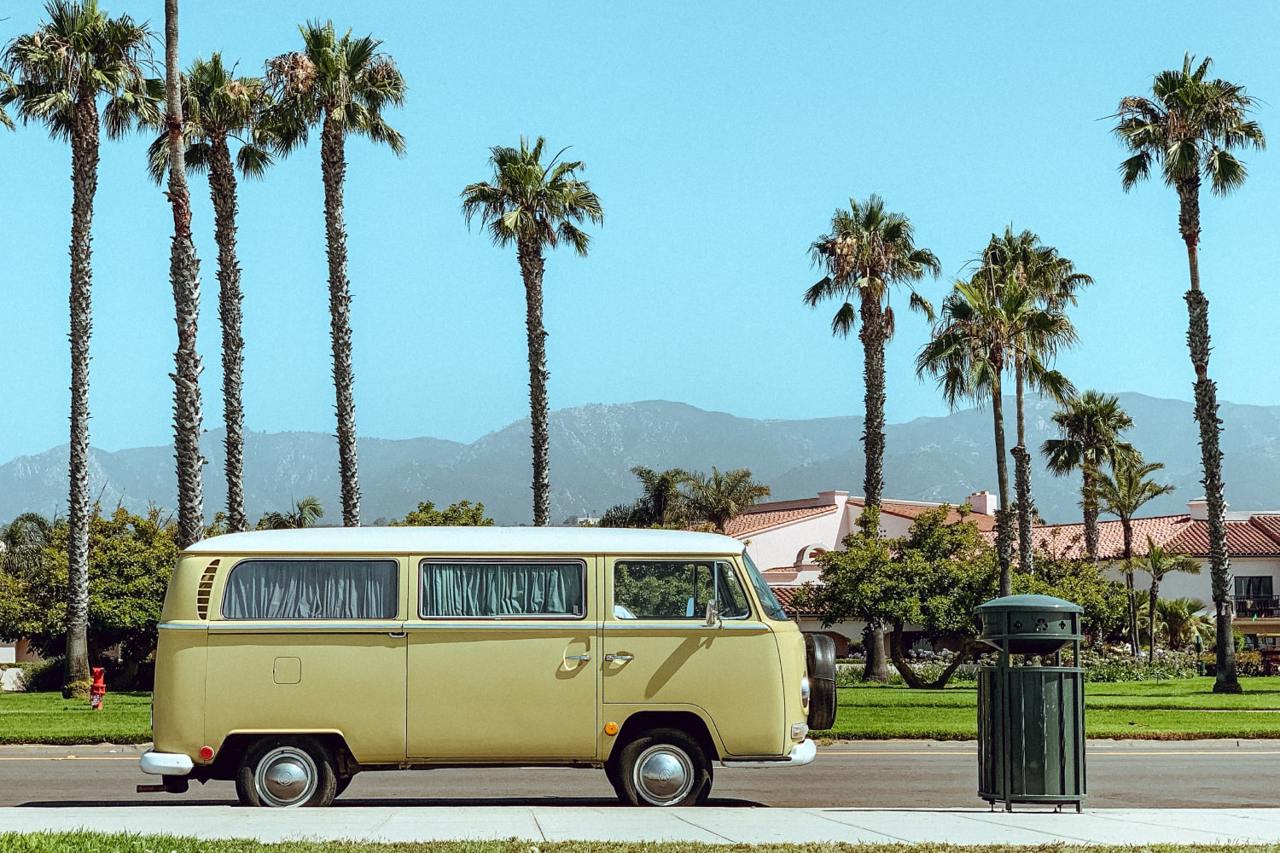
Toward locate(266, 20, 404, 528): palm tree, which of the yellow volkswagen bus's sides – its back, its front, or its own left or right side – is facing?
left

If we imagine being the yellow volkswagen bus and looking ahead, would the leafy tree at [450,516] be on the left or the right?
on its left

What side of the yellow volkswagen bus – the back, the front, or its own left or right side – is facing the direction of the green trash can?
front

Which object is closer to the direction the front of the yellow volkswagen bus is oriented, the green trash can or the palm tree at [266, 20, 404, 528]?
the green trash can

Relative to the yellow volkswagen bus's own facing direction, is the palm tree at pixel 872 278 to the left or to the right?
on its left

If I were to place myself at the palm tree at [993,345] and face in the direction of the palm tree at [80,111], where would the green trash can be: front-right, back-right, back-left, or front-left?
front-left

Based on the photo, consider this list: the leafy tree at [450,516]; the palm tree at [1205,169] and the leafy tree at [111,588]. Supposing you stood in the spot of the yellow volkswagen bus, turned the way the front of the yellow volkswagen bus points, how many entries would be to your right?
0

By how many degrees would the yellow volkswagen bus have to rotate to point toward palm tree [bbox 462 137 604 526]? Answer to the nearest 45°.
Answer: approximately 90° to its left

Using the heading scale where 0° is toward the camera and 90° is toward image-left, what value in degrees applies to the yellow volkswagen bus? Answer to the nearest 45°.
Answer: approximately 270°

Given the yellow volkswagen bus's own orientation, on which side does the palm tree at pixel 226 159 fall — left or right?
on its left
